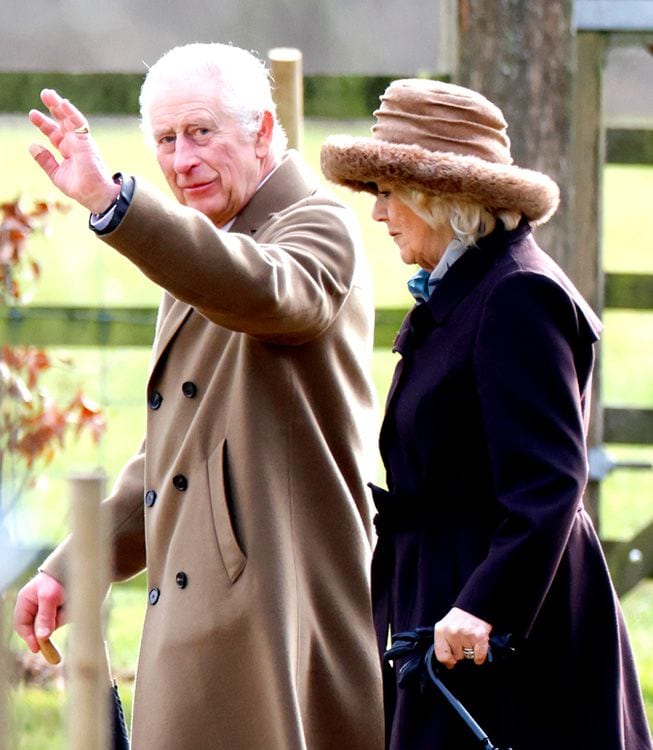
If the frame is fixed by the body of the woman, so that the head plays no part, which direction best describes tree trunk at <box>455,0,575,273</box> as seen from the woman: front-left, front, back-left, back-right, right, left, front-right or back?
right

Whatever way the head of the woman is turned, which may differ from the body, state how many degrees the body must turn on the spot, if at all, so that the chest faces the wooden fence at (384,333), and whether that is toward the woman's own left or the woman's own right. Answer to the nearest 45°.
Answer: approximately 90° to the woman's own right

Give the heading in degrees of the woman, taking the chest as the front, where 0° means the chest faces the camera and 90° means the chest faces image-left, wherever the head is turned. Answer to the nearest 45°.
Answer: approximately 90°

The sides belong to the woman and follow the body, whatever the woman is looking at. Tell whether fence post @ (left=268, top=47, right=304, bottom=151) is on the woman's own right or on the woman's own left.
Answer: on the woman's own right

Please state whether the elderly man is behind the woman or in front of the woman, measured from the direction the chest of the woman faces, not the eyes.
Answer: in front

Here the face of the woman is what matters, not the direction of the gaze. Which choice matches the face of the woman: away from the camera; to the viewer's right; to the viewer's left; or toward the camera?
to the viewer's left

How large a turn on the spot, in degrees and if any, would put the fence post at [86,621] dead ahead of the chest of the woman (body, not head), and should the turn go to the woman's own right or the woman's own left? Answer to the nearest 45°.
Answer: approximately 45° to the woman's own left

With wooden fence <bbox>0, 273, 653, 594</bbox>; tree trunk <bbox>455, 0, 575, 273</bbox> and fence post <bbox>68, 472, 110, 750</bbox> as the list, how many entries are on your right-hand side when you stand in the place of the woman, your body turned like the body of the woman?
2
